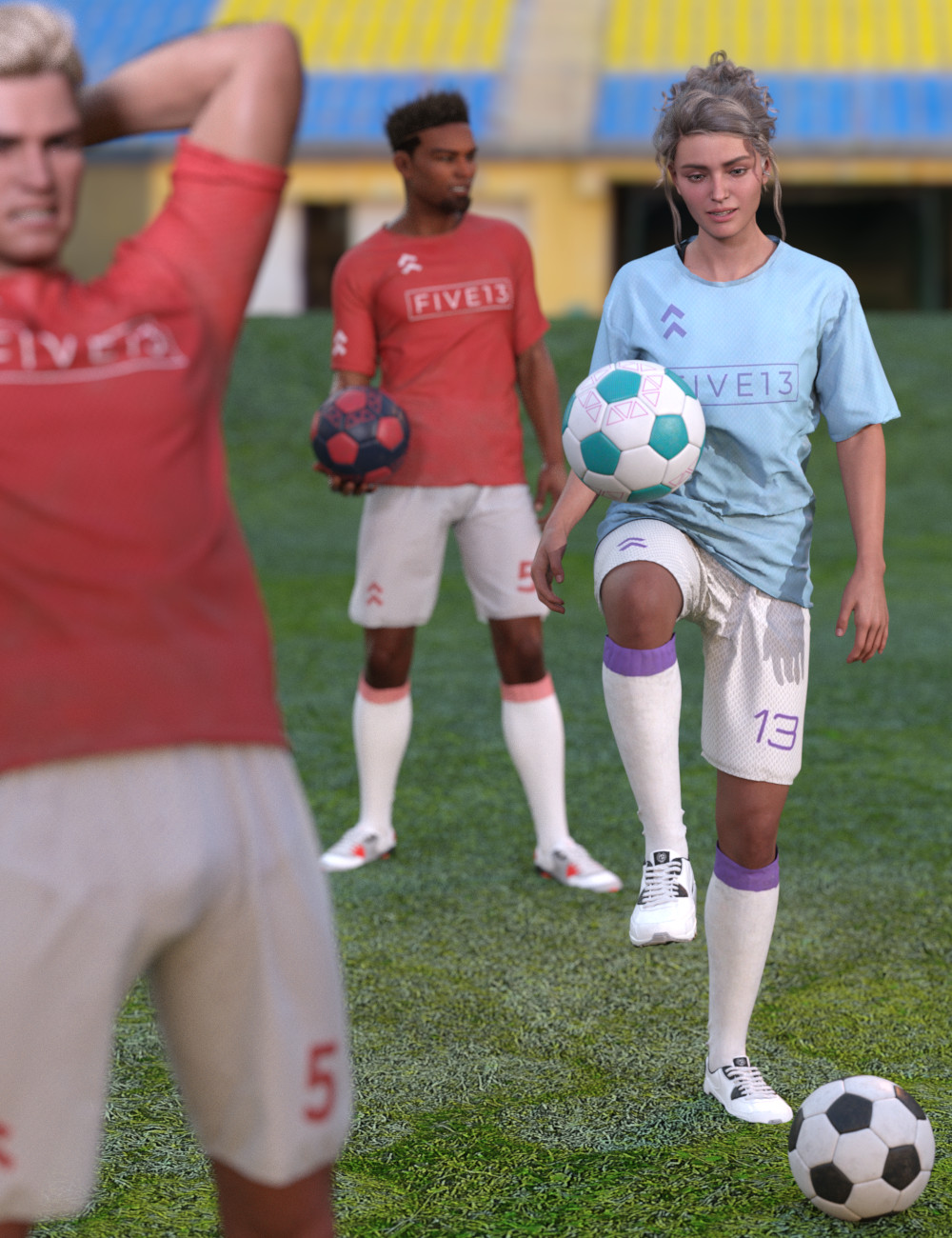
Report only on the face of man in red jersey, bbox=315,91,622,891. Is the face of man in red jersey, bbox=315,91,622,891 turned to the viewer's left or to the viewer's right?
to the viewer's right

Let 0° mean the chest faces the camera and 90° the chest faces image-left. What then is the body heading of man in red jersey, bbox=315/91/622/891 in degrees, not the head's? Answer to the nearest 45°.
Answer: approximately 0°

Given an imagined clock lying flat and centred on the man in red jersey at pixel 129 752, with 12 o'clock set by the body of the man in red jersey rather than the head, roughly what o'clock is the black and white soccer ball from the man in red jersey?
The black and white soccer ball is roughly at 8 o'clock from the man in red jersey.
